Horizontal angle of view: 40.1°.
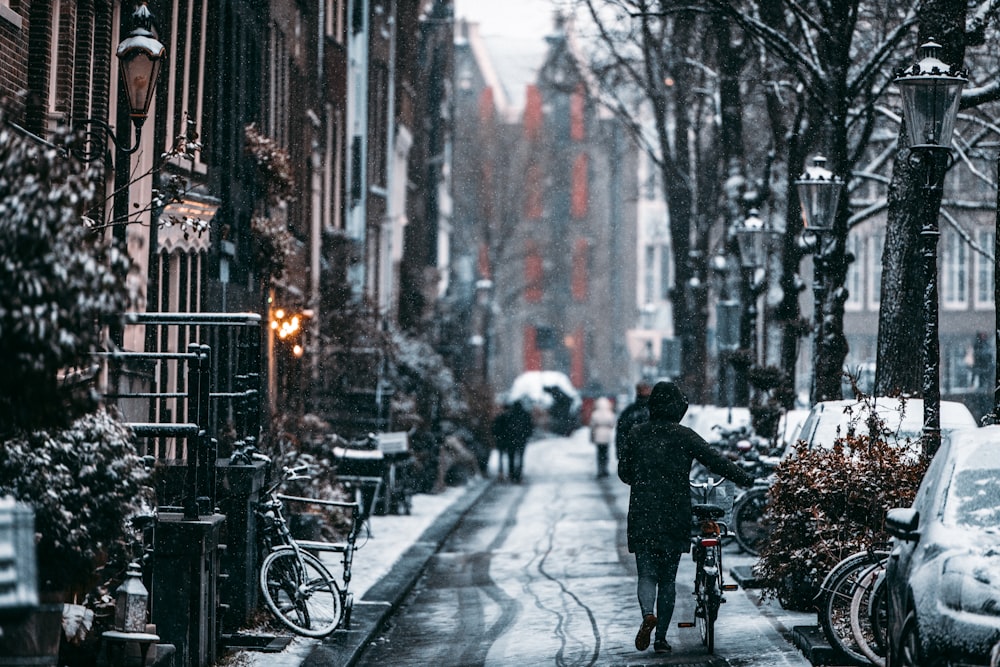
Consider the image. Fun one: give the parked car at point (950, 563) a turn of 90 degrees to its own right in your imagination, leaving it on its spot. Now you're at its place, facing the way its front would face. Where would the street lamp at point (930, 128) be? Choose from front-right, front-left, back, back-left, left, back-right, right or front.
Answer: back-right

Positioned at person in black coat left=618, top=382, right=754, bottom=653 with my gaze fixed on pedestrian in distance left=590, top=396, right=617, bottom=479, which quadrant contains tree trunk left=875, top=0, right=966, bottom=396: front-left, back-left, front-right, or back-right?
front-right

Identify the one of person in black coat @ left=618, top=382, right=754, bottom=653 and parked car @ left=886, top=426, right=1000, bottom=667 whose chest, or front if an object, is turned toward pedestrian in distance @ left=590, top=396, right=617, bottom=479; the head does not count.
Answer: the person in black coat

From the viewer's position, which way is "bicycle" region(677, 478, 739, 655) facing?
facing away from the viewer

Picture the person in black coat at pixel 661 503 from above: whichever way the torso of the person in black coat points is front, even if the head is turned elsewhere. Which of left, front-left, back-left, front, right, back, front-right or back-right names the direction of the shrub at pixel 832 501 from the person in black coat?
front-right

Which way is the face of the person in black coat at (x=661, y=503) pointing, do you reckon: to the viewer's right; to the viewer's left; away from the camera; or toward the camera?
away from the camera

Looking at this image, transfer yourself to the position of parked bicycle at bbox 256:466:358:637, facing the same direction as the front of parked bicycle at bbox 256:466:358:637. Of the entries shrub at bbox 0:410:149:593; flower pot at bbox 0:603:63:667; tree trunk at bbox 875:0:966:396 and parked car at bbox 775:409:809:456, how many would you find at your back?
2

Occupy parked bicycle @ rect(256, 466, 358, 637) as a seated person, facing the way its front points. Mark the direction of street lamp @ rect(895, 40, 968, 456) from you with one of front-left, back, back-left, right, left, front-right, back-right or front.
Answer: back-left

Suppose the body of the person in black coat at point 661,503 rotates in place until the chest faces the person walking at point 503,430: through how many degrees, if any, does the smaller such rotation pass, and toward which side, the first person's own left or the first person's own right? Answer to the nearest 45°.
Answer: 0° — they already face them

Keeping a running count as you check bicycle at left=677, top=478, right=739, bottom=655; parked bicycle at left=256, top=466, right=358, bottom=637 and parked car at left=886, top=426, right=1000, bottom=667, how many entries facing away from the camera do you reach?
1

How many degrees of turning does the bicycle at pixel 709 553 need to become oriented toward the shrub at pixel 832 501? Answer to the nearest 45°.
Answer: approximately 45° to its right

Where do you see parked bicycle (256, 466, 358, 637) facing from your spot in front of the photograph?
facing the viewer and to the left of the viewer

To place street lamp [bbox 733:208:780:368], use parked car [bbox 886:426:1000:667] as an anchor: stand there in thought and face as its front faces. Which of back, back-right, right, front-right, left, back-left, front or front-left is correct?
back-left

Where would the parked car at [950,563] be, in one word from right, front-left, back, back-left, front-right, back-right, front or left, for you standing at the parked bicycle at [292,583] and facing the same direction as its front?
left

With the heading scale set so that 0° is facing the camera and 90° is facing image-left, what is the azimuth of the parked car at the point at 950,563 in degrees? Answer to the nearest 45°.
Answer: approximately 315°

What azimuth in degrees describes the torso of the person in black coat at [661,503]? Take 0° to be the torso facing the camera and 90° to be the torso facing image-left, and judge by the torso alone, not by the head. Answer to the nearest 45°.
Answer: approximately 180°

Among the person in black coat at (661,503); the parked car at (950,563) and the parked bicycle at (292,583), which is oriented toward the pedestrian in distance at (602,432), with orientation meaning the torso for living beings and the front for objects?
the person in black coat
